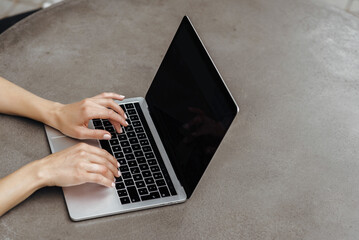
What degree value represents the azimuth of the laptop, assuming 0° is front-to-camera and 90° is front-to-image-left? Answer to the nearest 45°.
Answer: approximately 90°
